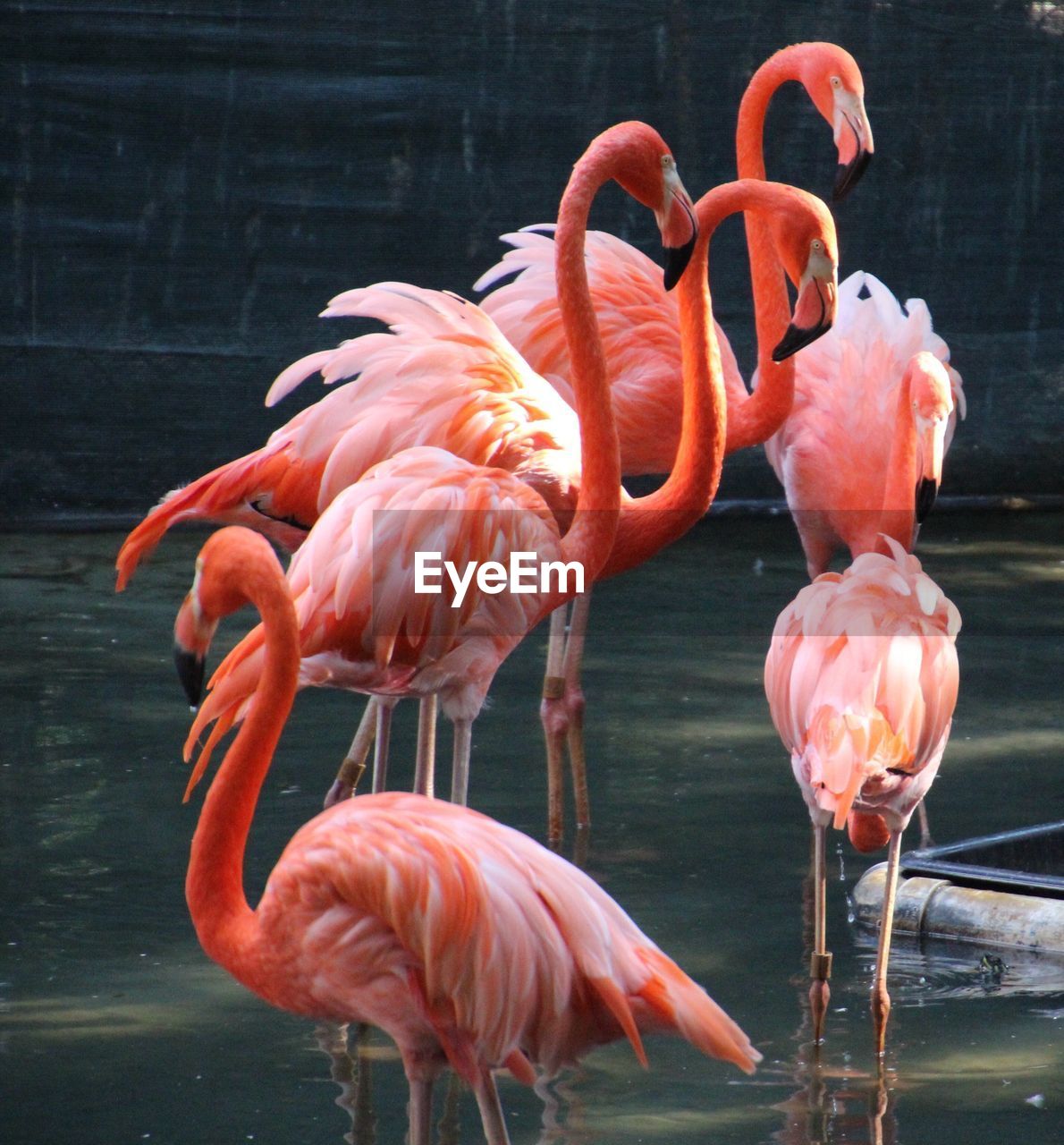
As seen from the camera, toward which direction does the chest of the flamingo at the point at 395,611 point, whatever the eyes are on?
to the viewer's right

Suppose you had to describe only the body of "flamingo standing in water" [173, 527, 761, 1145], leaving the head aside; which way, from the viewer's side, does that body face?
to the viewer's left

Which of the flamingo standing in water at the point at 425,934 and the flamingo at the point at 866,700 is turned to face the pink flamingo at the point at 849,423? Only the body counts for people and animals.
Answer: the flamingo

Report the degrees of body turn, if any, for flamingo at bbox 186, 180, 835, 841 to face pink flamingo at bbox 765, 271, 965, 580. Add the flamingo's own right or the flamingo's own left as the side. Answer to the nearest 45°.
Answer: approximately 45° to the flamingo's own left

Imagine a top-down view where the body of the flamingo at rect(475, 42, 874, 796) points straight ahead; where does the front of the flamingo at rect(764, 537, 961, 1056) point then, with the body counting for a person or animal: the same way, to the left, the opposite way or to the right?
to the left

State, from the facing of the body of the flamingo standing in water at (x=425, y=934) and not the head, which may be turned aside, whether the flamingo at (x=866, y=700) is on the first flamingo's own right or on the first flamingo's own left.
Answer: on the first flamingo's own right

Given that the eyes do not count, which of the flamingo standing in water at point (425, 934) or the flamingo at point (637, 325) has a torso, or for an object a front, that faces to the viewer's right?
the flamingo

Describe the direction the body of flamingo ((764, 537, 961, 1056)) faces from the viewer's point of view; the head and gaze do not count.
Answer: away from the camera

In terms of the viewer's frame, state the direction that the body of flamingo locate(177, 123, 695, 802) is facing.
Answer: to the viewer's right

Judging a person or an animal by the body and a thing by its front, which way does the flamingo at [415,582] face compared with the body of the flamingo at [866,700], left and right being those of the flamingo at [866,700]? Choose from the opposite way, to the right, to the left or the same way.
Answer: to the right

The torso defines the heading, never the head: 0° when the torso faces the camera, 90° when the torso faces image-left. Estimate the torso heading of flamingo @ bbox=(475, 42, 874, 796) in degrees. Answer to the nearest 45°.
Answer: approximately 270°
